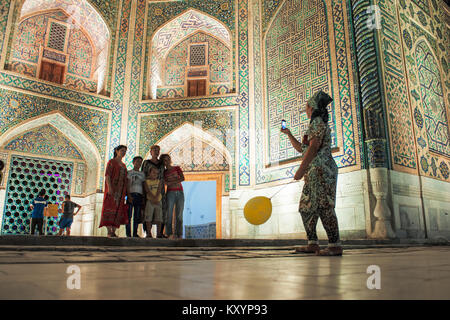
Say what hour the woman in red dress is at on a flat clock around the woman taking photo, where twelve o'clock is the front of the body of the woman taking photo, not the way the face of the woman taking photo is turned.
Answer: The woman in red dress is roughly at 1 o'clock from the woman taking photo.

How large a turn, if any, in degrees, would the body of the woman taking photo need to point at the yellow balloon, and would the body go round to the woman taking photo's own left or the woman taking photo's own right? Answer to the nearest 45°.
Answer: approximately 45° to the woman taking photo's own right

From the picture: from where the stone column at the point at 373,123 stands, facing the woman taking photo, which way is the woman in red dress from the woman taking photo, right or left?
right

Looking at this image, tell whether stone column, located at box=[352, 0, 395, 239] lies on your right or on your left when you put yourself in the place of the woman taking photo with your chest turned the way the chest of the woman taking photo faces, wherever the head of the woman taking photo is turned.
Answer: on your right

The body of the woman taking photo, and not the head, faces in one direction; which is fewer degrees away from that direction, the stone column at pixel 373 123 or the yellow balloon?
the yellow balloon

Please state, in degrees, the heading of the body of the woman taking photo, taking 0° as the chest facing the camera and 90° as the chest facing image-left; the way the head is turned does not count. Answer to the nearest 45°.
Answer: approximately 90°
